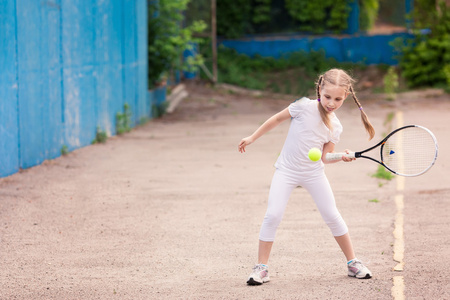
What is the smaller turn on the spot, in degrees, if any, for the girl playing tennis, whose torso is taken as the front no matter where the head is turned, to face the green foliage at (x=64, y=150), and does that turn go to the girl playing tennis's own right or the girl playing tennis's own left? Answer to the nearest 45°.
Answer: approximately 135° to the girl playing tennis's own right

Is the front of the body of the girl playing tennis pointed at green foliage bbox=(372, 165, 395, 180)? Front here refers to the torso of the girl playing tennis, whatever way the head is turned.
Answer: no

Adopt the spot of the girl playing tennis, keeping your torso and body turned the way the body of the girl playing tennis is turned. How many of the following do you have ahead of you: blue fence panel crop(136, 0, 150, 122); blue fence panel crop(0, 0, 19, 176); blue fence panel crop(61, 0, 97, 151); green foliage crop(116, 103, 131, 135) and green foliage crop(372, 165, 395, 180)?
0

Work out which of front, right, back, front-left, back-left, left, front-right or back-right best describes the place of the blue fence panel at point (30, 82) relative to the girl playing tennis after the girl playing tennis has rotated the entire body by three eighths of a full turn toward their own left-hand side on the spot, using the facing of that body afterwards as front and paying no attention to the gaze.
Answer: left

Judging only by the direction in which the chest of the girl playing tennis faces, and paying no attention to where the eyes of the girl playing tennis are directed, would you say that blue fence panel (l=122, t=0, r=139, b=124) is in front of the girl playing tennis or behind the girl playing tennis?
behind

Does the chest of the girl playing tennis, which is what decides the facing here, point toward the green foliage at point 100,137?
no

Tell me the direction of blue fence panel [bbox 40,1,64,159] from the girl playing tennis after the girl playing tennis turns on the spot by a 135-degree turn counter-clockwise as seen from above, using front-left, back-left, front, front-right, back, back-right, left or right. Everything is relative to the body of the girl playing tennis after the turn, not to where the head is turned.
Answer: left

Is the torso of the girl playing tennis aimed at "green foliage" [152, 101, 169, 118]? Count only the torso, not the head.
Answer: no

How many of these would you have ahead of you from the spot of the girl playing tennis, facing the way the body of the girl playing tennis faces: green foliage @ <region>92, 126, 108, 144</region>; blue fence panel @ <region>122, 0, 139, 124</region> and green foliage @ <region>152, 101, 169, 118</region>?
0

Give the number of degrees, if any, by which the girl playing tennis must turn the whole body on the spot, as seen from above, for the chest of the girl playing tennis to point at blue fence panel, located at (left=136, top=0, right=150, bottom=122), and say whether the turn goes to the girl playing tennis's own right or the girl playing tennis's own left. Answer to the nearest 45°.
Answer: approximately 180°

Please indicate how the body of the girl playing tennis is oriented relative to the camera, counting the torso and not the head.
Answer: toward the camera
